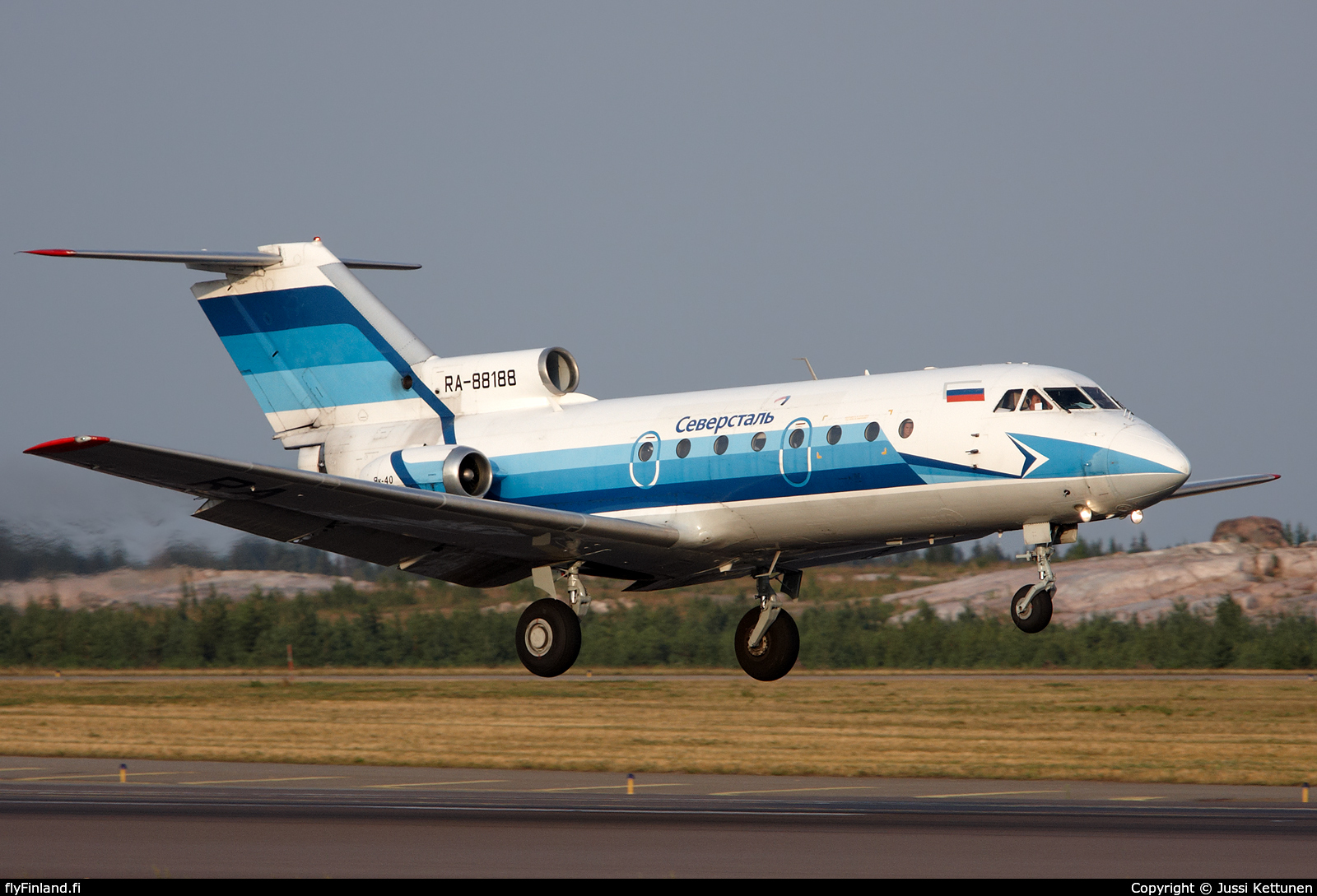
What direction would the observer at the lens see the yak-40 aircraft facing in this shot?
facing the viewer and to the right of the viewer
